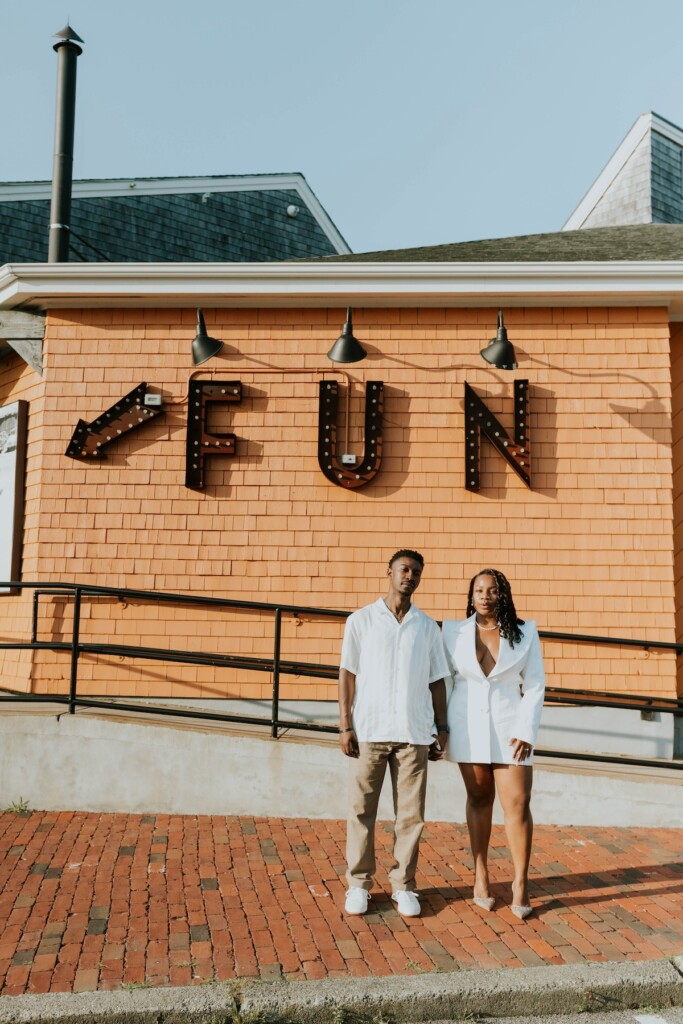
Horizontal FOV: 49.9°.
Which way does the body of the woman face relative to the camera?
toward the camera

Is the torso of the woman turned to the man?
no

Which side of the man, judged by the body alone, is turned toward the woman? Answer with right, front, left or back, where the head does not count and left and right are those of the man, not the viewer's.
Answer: left

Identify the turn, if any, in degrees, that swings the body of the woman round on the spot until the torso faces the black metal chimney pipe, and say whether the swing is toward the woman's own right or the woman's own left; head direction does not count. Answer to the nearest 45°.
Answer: approximately 135° to the woman's own right

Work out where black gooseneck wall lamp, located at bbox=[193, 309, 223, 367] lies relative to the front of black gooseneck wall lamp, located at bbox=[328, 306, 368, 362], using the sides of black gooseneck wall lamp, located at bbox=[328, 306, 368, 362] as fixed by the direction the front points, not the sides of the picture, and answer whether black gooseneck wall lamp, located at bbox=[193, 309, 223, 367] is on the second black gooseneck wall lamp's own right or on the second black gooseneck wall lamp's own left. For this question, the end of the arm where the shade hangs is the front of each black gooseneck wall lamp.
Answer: on the second black gooseneck wall lamp's own right

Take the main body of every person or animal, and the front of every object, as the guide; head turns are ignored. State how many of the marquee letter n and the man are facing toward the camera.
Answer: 2

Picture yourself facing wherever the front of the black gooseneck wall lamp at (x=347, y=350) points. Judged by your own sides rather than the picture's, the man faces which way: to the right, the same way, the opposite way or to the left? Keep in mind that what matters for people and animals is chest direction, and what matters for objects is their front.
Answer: the same way

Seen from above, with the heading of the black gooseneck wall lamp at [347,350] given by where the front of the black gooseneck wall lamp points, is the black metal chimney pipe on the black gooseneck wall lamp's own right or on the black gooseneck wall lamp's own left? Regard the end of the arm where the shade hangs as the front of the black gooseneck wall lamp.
on the black gooseneck wall lamp's own right

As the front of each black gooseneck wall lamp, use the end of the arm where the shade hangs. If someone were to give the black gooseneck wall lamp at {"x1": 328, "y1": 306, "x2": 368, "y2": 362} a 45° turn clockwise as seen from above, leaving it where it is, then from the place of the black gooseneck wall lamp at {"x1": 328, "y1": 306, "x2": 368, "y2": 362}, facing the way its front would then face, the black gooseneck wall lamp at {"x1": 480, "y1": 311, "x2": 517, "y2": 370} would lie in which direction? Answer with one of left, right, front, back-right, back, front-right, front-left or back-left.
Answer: back-left

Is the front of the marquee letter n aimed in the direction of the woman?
yes

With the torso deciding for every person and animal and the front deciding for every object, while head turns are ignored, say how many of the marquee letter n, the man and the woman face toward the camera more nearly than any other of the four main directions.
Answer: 3

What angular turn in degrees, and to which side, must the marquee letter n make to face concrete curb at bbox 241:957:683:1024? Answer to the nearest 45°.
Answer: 0° — it already faces it

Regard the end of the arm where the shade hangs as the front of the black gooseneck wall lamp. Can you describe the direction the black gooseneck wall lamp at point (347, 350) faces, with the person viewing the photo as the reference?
facing the viewer

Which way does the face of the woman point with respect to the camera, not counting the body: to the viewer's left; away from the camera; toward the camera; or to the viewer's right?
toward the camera

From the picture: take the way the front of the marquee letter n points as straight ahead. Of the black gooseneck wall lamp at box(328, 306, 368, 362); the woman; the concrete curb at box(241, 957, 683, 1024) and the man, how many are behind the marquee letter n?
0

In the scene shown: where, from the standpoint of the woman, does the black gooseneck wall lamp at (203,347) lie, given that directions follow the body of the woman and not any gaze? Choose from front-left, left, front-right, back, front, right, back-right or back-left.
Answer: back-right
